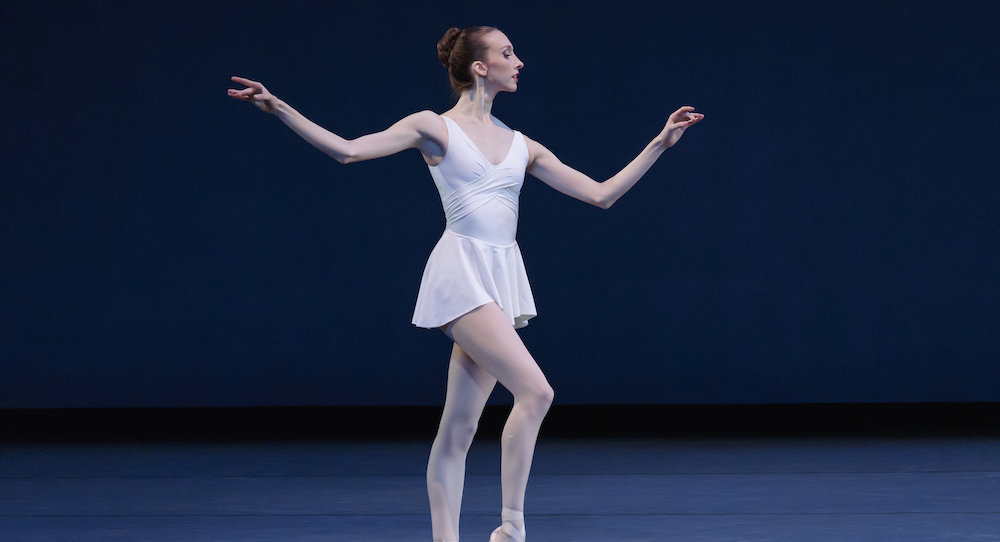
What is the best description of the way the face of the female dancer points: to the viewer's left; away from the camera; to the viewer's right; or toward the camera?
to the viewer's right

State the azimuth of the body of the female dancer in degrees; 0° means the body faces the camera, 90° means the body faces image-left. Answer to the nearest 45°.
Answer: approximately 315°
